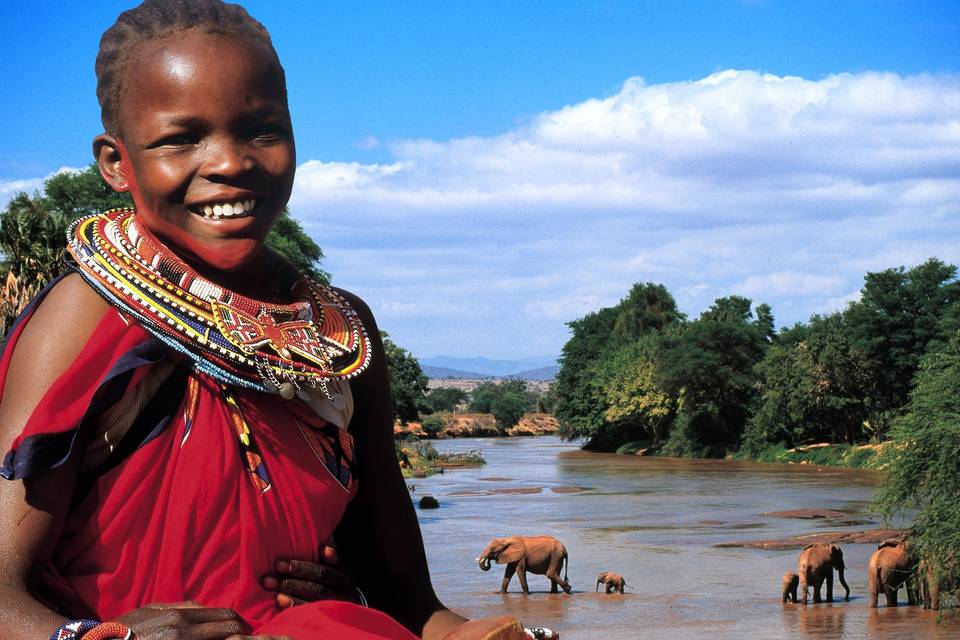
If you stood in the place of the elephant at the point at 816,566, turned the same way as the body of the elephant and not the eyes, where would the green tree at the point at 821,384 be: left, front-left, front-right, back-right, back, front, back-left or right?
front-left

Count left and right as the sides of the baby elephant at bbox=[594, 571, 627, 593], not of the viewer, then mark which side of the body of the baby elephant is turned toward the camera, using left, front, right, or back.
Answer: left

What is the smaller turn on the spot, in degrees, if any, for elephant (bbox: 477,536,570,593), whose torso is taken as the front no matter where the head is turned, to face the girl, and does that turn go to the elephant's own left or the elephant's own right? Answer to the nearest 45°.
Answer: approximately 90° to the elephant's own left

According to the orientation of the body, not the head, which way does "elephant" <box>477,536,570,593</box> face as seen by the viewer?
to the viewer's left

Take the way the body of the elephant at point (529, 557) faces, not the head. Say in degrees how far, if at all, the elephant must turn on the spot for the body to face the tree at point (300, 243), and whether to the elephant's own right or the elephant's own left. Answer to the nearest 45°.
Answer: approximately 45° to the elephant's own right

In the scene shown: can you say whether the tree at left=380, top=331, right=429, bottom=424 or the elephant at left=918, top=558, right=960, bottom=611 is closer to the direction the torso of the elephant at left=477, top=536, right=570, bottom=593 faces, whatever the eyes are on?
the tree

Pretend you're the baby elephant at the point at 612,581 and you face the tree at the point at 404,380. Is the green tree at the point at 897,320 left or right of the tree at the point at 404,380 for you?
right

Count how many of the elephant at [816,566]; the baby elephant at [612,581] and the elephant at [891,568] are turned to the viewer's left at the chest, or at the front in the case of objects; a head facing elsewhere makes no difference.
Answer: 1

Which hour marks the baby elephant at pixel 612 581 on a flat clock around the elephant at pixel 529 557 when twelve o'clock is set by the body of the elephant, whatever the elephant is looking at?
The baby elephant is roughly at 7 o'clock from the elephant.

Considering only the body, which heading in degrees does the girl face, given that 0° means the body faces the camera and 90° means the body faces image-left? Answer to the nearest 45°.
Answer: approximately 315°

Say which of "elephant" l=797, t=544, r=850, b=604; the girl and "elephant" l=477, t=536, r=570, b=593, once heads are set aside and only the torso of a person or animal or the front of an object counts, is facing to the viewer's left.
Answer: "elephant" l=477, t=536, r=570, b=593

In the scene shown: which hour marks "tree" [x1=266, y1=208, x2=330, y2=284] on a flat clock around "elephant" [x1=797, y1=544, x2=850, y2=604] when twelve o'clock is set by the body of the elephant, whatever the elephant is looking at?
The tree is roughly at 9 o'clock from the elephant.
